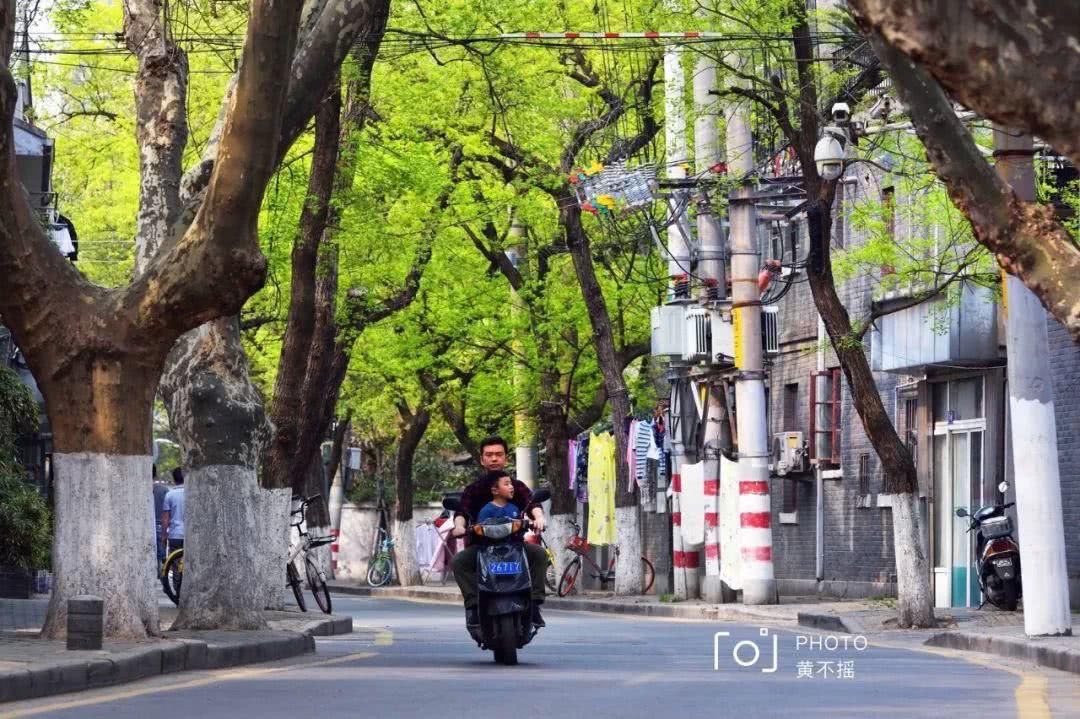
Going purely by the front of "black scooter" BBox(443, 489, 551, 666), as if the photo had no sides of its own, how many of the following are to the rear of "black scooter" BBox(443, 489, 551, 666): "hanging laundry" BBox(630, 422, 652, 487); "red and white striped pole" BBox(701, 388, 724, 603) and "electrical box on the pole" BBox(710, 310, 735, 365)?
3

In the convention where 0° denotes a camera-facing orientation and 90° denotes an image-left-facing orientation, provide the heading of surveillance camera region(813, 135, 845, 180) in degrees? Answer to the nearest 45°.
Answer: approximately 0°

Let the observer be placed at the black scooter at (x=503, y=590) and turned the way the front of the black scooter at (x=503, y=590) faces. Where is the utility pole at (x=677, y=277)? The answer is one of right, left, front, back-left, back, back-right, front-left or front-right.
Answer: back

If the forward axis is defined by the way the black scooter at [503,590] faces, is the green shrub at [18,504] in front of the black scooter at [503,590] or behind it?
behind
